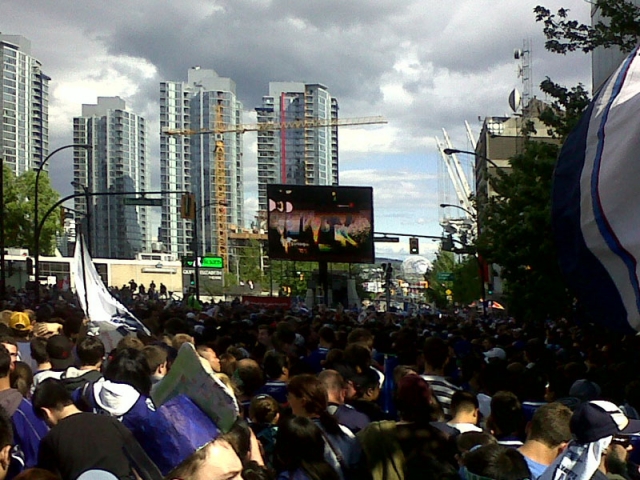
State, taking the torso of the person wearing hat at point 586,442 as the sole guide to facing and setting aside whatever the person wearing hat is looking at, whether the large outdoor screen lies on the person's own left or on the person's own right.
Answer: on the person's own left

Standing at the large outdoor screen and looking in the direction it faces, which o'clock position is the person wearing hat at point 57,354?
The person wearing hat is roughly at 12 o'clock from the large outdoor screen.

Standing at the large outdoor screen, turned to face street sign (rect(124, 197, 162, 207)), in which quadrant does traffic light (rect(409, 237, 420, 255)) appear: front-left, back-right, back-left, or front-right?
back-right

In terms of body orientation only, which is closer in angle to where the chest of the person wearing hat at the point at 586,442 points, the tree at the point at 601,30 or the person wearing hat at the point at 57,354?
the tree

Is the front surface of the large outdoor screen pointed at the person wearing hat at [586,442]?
yes

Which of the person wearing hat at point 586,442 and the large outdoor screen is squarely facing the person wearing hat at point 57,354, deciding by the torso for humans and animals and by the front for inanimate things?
the large outdoor screen

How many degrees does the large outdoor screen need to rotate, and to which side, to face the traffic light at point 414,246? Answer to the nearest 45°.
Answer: approximately 135° to its left

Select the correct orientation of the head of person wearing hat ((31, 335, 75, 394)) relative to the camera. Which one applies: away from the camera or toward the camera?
away from the camera
